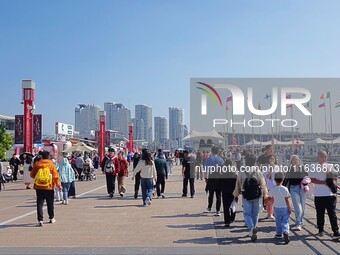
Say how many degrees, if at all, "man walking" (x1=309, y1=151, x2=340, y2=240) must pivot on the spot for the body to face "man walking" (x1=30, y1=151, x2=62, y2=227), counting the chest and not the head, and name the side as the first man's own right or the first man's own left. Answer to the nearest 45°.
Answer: approximately 90° to the first man's own right

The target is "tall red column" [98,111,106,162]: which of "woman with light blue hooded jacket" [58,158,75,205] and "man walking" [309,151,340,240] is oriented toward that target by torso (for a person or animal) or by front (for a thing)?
the woman with light blue hooded jacket

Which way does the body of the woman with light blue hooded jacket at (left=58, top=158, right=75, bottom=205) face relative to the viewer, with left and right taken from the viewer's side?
facing away from the viewer

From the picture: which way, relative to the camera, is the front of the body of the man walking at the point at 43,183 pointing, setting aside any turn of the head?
away from the camera

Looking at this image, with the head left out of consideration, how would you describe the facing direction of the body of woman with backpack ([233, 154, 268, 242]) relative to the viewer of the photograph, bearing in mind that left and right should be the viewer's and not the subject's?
facing away from the viewer

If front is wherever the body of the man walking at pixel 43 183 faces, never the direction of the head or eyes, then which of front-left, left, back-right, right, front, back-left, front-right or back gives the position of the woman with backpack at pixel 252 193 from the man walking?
back-right

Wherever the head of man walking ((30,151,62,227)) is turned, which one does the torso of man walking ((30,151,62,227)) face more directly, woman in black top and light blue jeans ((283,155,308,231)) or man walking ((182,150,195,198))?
the man walking

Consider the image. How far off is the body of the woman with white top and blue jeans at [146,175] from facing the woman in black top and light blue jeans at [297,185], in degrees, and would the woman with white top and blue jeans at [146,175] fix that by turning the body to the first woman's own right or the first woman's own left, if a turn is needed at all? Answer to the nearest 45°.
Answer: approximately 135° to the first woman's own right

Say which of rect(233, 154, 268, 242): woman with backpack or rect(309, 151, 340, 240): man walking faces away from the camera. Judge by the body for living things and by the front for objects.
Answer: the woman with backpack
